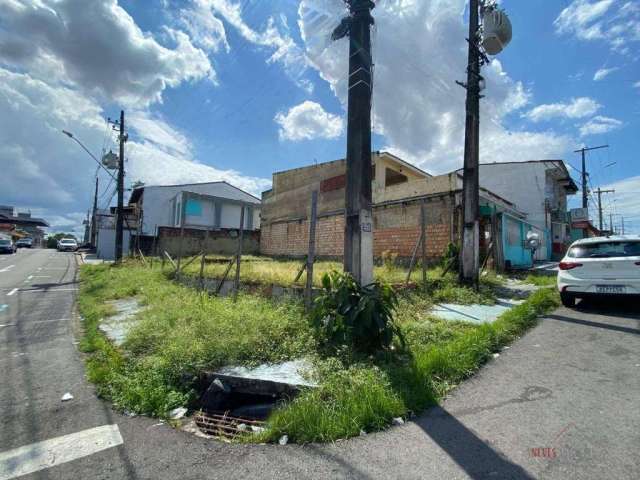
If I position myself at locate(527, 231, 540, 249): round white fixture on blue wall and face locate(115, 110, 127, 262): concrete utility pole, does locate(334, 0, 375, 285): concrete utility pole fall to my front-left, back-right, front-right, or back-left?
front-left

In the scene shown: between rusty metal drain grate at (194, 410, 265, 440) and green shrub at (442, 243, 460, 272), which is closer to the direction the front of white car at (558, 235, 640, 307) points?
the green shrub

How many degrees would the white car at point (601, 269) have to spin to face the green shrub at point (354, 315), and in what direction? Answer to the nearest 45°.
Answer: approximately 135° to its left

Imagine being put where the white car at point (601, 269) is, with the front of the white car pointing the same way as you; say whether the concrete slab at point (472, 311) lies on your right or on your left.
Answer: on your left

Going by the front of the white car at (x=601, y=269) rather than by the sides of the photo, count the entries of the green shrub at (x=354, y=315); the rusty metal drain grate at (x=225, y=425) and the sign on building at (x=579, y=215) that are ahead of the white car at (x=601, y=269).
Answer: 1

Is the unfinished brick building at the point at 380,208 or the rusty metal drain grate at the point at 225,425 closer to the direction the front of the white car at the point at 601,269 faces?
the unfinished brick building

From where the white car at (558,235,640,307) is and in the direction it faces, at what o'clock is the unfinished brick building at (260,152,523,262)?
The unfinished brick building is roughly at 10 o'clock from the white car.

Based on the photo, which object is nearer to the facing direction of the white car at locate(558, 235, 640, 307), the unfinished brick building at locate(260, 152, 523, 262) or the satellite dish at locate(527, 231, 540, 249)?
the satellite dish

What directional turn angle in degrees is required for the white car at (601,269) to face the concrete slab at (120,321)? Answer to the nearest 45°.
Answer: approximately 135° to its left

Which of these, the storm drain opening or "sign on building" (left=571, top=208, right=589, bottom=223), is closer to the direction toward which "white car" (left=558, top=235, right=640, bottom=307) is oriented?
the sign on building

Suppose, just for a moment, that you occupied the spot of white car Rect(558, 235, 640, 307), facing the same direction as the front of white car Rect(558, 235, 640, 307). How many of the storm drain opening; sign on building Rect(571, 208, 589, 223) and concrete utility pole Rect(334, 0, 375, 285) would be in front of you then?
1

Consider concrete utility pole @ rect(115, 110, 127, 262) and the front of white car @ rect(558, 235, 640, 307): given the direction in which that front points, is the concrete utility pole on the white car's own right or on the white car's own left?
on the white car's own left

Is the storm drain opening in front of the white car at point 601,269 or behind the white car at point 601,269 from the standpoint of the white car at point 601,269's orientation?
behind

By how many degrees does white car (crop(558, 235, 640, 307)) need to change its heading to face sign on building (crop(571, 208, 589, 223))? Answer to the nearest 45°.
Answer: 0° — it already faces it

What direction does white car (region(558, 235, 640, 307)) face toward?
away from the camera

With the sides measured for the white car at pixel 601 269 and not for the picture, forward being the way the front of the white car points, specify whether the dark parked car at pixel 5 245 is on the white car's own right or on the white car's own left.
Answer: on the white car's own left

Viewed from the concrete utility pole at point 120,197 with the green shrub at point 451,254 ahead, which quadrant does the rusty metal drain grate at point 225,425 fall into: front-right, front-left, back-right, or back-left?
front-right
